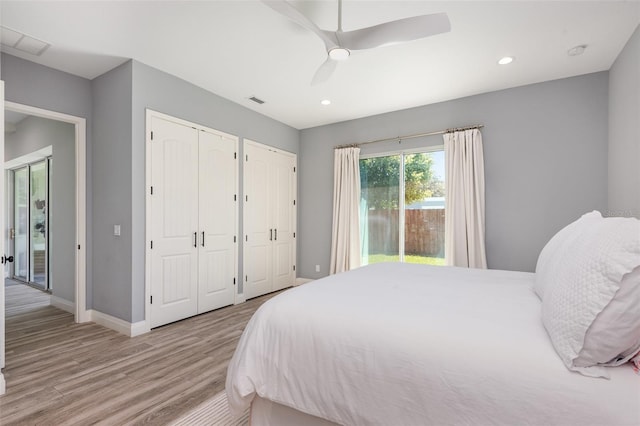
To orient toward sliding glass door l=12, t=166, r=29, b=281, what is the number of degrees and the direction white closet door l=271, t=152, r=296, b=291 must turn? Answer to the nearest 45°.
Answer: approximately 135° to its right

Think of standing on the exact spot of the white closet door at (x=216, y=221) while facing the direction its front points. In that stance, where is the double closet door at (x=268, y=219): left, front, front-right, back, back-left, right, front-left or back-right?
left

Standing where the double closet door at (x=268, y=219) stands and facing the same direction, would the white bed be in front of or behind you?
in front

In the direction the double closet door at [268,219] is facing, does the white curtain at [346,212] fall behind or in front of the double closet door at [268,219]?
in front

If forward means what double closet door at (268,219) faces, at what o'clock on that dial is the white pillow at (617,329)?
The white pillow is roughly at 1 o'clock from the double closet door.

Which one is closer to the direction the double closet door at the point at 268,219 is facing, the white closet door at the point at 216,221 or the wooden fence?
the wooden fence

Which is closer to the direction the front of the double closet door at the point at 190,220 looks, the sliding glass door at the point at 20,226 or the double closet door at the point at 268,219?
the double closet door

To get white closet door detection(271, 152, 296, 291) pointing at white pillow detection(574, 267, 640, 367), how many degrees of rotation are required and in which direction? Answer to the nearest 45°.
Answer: approximately 45° to its right

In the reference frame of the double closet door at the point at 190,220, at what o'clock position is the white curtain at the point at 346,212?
The white curtain is roughly at 10 o'clock from the double closet door.

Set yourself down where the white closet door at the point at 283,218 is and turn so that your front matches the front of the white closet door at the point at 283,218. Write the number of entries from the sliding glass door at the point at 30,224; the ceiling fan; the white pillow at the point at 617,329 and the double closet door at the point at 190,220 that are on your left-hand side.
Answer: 0

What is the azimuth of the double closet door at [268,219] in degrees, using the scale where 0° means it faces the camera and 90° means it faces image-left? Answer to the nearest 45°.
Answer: approximately 315°

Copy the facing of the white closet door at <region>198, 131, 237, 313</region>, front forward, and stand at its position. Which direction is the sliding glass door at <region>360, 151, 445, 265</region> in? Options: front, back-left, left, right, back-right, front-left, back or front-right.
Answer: front-left

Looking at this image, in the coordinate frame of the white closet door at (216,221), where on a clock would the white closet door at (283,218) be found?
the white closet door at (283,218) is roughly at 9 o'clock from the white closet door at (216,221).

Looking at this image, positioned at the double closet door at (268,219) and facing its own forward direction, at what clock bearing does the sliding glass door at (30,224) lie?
The sliding glass door is roughly at 5 o'clock from the double closet door.

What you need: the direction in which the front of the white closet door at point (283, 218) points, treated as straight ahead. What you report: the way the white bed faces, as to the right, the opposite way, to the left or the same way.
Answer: the opposite way

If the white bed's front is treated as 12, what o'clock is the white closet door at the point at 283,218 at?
The white closet door is roughly at 2 o'clock from the white bed.

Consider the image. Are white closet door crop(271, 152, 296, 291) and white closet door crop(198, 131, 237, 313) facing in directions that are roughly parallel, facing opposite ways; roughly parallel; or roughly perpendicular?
roughly parallel

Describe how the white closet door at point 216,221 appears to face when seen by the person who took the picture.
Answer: facing the viewer and to the right of the viewer

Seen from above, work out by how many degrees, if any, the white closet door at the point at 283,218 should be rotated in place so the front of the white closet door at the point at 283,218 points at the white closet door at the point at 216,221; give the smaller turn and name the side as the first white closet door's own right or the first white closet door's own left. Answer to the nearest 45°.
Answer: approximately 90° to the first white closet door's own right

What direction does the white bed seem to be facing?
to the viewer's left

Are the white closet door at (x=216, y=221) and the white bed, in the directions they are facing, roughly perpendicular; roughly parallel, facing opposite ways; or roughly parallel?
roughly parallel, facing opposite ways

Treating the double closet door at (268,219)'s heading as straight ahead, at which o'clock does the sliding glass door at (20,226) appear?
The sliding glass door is roughly at 5 o'clock from the double closet door.

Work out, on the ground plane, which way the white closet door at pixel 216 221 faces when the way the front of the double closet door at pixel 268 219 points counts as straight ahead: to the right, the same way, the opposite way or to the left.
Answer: the same way

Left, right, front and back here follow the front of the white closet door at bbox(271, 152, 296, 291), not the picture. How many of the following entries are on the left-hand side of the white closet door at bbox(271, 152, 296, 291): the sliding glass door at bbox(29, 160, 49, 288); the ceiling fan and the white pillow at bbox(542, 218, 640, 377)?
0
